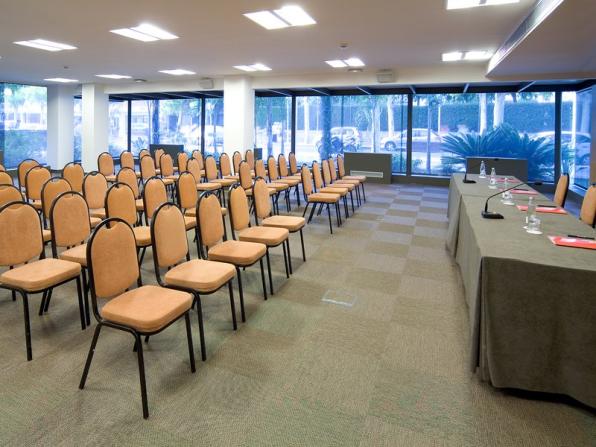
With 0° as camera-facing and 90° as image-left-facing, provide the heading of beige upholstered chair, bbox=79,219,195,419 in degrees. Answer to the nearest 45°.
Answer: approximately 315°

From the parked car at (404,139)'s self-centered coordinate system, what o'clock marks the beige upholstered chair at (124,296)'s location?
The beige upholstered chair is roughly at 9 o'clock from the parked car.

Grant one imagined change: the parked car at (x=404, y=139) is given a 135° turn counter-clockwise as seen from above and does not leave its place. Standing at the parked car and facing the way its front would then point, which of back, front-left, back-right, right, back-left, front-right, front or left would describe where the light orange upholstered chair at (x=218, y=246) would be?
front-right

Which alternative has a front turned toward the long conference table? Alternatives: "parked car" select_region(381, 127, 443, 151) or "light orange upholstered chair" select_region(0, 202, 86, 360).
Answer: the light orange upholstered chair

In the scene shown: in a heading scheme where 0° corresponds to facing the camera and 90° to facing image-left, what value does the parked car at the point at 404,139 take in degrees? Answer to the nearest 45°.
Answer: approximately 90°

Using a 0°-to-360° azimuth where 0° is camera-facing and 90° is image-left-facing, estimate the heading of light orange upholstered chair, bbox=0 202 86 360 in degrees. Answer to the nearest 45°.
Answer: approximately 315°

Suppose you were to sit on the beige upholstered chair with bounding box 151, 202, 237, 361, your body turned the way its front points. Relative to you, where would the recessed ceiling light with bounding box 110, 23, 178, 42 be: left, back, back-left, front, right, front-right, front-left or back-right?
back-left

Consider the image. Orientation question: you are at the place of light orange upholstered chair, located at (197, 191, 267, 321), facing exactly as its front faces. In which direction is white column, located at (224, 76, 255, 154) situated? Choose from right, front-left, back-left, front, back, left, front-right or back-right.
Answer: back-left

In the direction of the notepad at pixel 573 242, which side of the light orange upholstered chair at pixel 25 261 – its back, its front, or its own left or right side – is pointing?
front

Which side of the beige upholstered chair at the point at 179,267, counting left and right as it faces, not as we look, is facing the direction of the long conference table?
front

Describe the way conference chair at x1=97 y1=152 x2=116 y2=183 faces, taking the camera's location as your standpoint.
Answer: facing the viewer and to the right of the viewer

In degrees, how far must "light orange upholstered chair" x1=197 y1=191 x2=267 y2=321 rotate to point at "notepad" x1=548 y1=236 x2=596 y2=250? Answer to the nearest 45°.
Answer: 0° — it already faces it

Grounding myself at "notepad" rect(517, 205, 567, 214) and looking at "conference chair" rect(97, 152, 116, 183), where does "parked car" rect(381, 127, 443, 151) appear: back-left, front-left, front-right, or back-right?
front-right

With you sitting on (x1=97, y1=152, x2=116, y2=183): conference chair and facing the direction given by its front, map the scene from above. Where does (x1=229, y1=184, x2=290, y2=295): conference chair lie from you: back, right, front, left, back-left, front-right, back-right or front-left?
front-right
